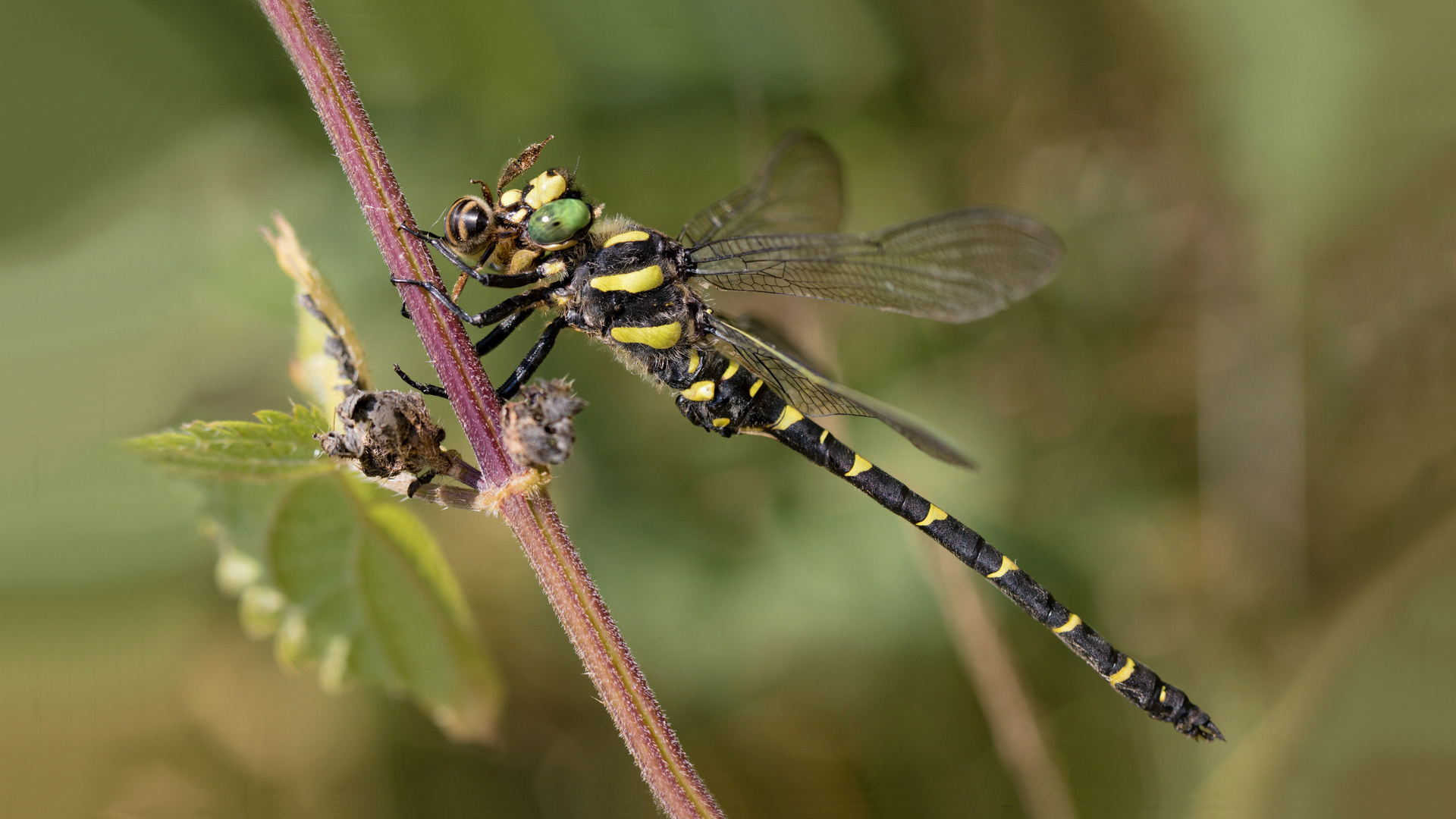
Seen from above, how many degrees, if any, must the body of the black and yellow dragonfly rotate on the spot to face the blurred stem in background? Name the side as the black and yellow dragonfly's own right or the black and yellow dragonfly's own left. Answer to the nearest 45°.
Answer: approximately 135° to the black and yellow dragonfly's own right

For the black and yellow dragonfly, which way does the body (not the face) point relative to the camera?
to the viewer's left
